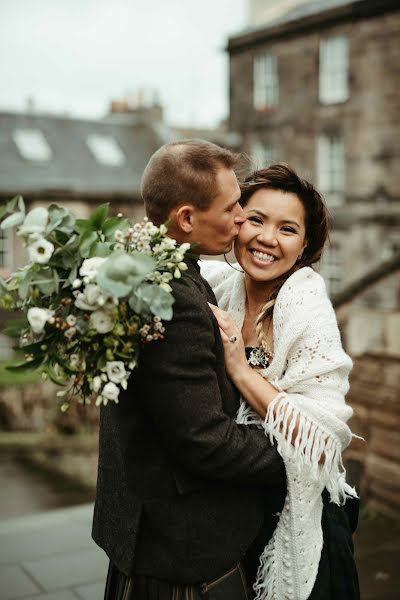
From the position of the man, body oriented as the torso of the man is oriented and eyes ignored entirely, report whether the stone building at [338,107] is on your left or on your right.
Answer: on your left

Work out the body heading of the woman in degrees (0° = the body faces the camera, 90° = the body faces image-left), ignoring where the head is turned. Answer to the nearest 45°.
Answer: approximately 45°

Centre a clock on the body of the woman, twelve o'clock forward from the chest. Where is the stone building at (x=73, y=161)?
The stone building is roughly at 4 o'clock from the woman.

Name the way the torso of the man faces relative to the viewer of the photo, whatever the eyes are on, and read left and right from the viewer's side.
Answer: facing to the right of the viewer

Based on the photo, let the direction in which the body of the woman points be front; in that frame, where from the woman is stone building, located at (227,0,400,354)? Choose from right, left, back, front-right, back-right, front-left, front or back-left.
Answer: back-right

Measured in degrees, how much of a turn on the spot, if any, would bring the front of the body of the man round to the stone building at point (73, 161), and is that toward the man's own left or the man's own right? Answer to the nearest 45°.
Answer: approximately 90° to the man's own left
